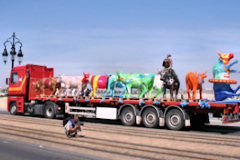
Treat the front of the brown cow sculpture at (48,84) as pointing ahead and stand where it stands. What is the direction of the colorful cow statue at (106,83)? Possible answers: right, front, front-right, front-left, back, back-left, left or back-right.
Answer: back-left

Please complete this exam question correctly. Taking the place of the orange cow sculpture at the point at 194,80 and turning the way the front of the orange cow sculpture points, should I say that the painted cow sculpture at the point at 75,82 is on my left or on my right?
on my left

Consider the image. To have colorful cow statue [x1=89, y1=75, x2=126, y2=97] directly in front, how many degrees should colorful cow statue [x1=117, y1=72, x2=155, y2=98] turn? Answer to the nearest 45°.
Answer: approximately 45° to its right

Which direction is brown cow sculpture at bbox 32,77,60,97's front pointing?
to the viewer's left

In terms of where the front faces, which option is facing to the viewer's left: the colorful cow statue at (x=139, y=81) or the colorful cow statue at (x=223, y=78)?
the colorful cow statue at (x=139, y=81)

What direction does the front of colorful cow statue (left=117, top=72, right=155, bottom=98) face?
to the viewer's left
